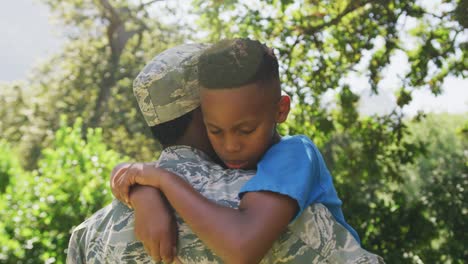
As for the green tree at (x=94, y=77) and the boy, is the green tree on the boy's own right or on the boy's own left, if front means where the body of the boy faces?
on the boy's own right

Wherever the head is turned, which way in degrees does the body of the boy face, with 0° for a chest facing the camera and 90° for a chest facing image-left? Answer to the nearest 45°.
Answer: approximately 45°

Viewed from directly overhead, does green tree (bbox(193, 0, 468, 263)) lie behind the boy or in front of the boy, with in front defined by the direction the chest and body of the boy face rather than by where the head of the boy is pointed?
behind

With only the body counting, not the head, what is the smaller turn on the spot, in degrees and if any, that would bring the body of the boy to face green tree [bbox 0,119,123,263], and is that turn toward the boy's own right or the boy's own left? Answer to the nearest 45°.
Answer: approximately 90° to the boy's own right
